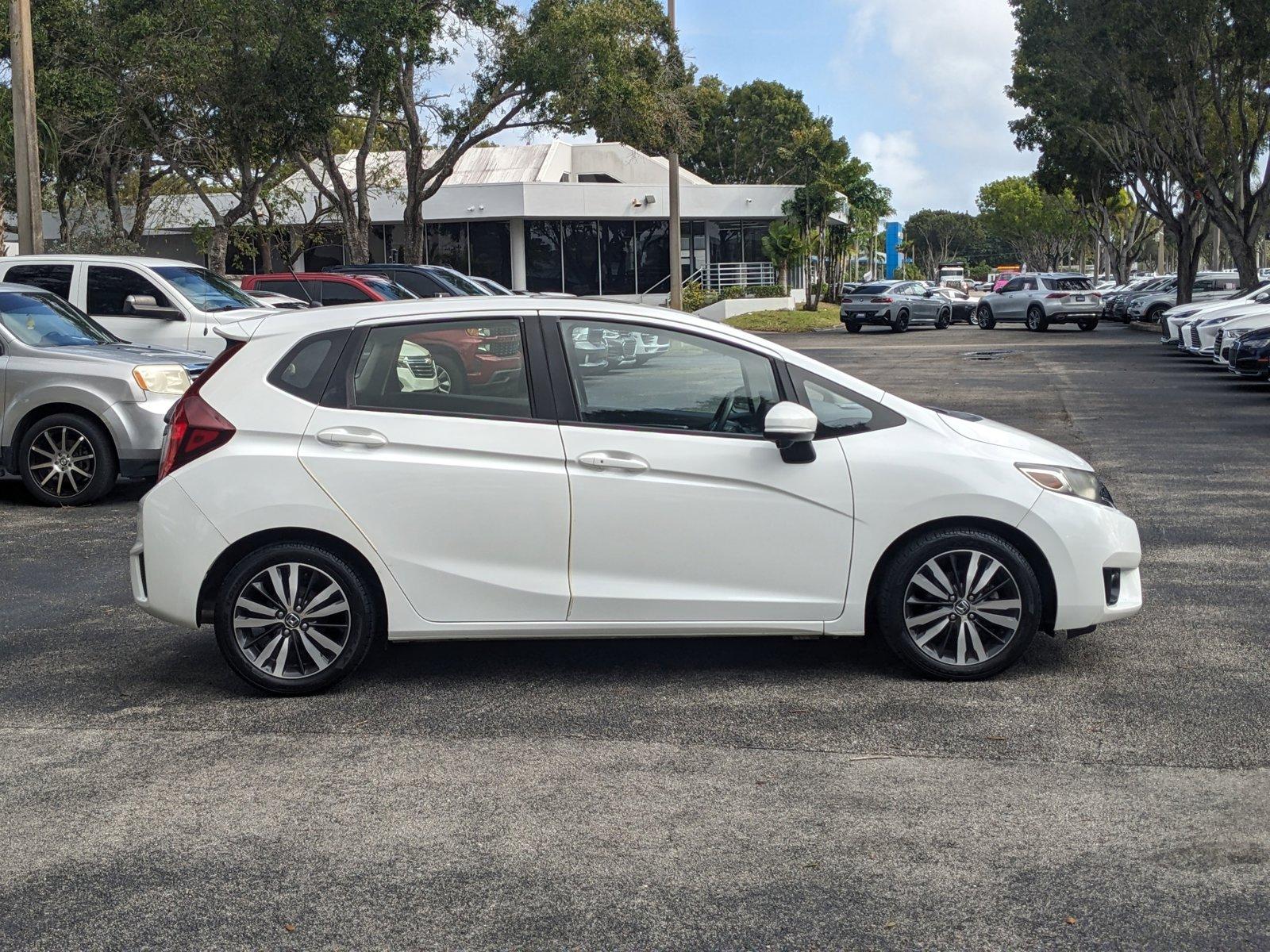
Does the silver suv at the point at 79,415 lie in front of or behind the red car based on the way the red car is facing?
behind

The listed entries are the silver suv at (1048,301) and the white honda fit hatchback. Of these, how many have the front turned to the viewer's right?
1

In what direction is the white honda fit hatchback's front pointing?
to the viewer's right

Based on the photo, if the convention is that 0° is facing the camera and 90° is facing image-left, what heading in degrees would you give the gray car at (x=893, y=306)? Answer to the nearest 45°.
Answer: approximately 225°

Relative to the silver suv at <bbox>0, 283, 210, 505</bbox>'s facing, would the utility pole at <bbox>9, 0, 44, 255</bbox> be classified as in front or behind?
behind

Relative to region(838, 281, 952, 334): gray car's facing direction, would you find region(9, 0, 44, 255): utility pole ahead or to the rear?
to the rear

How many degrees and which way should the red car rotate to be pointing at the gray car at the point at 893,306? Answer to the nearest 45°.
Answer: approximately 135° to its left

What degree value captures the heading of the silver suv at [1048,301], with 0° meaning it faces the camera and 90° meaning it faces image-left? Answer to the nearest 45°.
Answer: approximately 135°

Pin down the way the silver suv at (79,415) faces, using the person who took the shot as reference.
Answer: facing the viewer and to the right of the viewer

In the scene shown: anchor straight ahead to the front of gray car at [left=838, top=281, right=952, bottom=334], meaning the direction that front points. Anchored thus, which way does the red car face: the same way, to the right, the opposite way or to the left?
to the right

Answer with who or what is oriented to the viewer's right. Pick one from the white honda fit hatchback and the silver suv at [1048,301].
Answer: the white honda fit hatchback

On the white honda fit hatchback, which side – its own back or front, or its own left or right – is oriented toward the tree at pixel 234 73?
left

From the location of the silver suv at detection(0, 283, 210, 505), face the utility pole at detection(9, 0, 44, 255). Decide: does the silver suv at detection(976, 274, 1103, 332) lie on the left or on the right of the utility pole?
right

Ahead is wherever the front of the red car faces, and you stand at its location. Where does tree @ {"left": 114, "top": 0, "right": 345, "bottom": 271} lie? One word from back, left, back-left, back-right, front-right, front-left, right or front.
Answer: back-left
